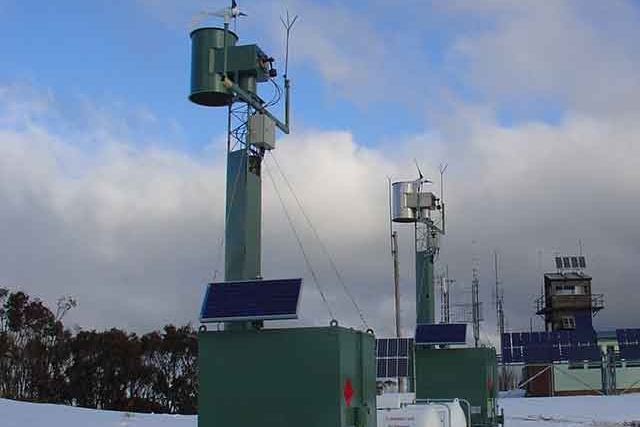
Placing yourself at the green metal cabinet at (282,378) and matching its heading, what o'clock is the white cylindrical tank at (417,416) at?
The white cylindrical tank is roughly at 10 o'clock from the green metal cabinet.

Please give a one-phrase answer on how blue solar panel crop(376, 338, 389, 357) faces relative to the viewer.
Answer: facing the viewer

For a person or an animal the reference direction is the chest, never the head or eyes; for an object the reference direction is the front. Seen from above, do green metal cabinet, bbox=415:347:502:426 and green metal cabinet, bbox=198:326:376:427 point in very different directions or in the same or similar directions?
same or similar directions

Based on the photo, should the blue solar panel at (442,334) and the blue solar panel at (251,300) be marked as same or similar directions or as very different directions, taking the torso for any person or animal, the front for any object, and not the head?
same or similar directions

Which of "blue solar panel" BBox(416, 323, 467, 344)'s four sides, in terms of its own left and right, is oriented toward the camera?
front

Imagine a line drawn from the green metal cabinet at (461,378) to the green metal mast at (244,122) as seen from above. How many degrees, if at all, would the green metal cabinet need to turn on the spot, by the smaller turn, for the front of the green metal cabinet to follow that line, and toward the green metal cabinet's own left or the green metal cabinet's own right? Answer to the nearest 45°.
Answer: approximately 90° to the green metal cabinet's own right

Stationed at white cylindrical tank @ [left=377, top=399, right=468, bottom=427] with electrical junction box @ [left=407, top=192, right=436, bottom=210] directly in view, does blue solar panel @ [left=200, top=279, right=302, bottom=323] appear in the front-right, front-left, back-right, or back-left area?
back-left

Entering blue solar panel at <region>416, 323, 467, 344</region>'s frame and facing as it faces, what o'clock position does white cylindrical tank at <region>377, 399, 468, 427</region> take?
The white cylindrical tank is roughly at 12 o'clock from the blue solar panel.
